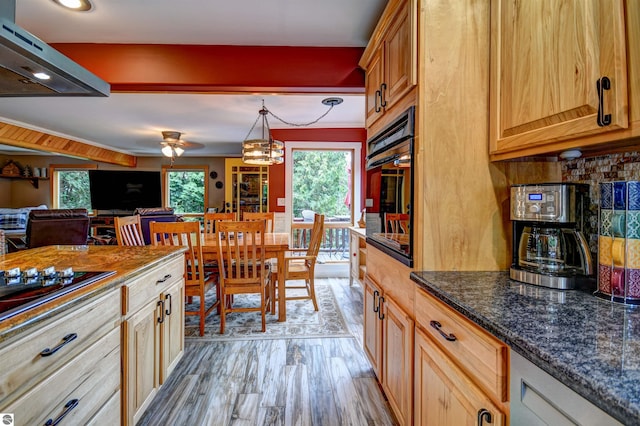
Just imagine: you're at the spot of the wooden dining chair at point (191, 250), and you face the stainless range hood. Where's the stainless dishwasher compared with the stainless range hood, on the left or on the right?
left

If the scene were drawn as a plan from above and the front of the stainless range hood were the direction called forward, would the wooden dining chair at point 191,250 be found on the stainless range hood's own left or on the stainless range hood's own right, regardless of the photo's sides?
on the stainless range hood's own left

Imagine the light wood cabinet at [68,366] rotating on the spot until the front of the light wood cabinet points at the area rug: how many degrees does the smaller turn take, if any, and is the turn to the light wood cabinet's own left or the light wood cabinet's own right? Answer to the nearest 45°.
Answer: approximately 90° to the light wood cabinet's own left

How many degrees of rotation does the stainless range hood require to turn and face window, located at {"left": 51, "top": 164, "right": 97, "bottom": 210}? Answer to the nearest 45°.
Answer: approximately 135° to its left

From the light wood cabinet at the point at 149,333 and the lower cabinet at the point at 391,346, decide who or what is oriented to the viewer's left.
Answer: the lower cabinet

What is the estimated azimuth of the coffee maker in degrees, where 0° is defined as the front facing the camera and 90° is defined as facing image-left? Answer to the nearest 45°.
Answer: approximately 45°

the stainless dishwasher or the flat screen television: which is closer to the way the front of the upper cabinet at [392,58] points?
the flat screen television

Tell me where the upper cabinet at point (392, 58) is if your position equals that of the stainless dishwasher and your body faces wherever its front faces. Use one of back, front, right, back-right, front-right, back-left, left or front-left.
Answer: right

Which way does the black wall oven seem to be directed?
to the viewer's left

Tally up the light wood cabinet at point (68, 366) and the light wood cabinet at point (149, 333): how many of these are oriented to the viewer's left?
0

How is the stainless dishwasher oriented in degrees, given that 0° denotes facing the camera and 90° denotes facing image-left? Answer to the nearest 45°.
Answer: approximately 45°

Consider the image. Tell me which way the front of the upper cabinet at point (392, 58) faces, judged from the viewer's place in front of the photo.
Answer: facing to the left of the viewer

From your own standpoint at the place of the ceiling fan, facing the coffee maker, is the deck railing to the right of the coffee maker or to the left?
left

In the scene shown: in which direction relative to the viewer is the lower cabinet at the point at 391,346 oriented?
to the viewer's left
